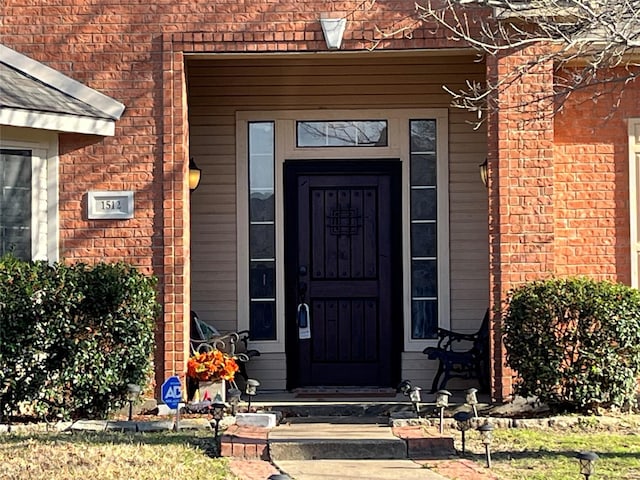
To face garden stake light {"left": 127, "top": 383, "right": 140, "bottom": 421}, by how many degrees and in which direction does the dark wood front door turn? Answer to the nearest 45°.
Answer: approximately 45° to its right

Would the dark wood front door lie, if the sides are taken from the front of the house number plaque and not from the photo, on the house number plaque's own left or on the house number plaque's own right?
on the house number plaque's own left

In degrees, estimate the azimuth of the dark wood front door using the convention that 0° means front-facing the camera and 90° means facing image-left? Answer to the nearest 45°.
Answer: approximately 0°

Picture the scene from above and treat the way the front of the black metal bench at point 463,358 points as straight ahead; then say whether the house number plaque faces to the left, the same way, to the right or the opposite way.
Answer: to the left

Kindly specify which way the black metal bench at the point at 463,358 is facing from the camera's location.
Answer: facing to the left of the viewer

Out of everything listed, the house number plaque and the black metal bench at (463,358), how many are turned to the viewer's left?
1

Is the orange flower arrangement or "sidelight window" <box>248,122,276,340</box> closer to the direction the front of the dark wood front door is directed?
the orange flower arrangement

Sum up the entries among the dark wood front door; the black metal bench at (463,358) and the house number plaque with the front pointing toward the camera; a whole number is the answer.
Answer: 2

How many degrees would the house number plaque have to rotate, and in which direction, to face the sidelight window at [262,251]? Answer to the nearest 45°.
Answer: approximately 135° to its left
